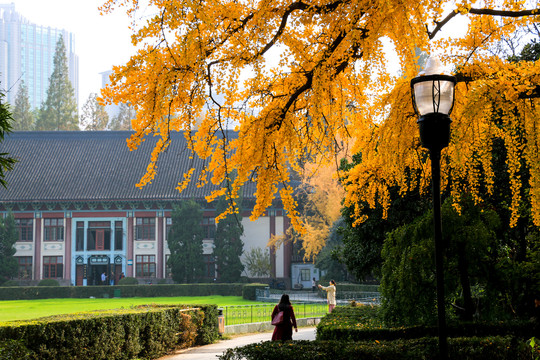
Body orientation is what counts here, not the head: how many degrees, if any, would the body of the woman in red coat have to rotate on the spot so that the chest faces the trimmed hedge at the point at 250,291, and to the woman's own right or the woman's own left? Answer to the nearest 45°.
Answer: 0° — they already face it

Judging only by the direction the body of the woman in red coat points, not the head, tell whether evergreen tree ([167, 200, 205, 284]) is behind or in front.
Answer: in front

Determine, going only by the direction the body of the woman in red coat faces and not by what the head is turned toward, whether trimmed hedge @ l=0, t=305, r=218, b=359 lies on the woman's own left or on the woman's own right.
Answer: on the woman's own left

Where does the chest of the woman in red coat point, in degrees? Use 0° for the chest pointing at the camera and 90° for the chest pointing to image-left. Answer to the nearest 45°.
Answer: approximately 180°

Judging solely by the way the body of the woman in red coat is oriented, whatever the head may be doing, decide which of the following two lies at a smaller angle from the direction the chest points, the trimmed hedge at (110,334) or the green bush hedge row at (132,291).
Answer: the green bush hedge row

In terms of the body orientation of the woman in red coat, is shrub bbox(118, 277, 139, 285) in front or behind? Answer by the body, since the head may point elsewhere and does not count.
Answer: in front

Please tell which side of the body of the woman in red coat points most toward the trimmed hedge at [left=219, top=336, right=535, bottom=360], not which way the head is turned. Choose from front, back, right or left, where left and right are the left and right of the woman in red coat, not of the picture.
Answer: back
